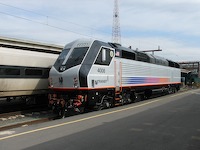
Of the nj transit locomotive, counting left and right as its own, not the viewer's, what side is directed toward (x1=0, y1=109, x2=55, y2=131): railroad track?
front

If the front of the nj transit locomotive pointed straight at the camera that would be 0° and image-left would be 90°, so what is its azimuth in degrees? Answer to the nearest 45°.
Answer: approximately 45°
